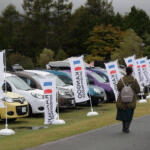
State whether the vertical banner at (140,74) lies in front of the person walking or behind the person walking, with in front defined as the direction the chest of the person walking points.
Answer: in front

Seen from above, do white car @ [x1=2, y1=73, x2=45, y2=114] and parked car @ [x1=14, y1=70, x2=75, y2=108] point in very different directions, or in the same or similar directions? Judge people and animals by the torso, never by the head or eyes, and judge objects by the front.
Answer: same or similar directions

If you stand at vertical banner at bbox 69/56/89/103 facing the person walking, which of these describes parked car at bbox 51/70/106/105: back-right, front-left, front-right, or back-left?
back-left

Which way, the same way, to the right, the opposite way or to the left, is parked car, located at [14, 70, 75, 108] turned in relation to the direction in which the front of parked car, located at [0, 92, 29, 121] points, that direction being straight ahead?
the same way

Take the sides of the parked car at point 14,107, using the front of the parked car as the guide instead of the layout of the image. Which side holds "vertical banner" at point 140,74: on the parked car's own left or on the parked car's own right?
on the parked car's own left

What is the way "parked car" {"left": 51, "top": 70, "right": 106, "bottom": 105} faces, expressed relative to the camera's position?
facing the viewer and to the right of the viewer

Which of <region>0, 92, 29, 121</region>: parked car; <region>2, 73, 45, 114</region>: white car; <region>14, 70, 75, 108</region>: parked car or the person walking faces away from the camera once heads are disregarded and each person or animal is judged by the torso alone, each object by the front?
the person walking

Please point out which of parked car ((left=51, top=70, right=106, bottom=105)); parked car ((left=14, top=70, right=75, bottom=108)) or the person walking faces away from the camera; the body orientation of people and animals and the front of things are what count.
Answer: the person walking

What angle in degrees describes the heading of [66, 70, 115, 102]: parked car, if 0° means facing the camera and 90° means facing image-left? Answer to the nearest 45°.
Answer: approximately 315°

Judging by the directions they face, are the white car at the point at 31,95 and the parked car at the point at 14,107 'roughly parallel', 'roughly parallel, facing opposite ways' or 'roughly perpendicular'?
roughly parallel

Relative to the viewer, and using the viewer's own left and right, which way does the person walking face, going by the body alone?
facing away from the viewer
